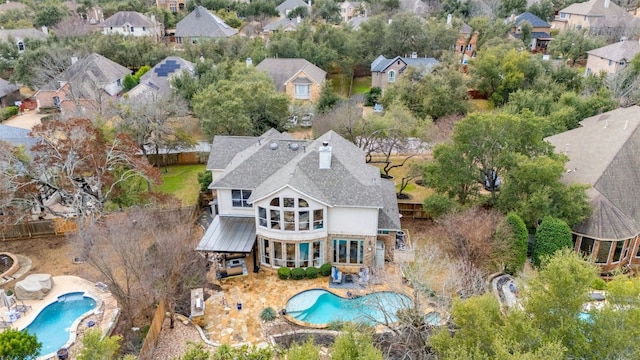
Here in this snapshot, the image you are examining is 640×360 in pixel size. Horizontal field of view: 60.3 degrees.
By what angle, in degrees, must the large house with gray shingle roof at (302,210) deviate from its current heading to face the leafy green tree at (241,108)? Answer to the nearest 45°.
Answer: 0° — it already faces it

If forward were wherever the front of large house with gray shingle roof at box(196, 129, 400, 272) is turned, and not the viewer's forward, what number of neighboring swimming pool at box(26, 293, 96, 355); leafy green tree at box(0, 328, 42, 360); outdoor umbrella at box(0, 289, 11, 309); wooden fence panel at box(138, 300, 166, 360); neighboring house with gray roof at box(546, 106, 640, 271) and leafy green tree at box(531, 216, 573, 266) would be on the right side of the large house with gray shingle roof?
2

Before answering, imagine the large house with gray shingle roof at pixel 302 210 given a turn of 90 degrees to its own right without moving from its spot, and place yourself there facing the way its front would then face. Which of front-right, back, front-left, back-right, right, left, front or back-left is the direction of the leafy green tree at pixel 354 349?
right

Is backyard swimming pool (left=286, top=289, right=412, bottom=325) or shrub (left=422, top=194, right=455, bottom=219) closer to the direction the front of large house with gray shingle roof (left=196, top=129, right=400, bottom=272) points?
the shrub

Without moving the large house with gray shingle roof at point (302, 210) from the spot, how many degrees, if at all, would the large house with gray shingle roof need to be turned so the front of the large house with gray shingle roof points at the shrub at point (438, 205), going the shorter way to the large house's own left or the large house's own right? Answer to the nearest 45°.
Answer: approximately 90° to the large house's own right

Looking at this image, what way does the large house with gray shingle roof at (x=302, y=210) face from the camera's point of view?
away from the camera

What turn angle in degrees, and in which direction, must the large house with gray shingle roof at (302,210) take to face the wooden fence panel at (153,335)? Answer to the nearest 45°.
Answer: approximately 135° to its left

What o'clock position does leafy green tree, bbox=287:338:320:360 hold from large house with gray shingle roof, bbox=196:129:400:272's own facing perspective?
The leafy green tree is roughly at 6 o'clock from the large house with gray shingle roof.

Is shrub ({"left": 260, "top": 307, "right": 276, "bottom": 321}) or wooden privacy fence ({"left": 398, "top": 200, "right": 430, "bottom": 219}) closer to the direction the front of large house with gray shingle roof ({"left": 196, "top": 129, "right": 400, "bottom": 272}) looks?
the wooden privacy fence

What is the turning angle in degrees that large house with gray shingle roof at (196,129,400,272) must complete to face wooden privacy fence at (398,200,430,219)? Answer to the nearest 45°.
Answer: approximately 45° to its right

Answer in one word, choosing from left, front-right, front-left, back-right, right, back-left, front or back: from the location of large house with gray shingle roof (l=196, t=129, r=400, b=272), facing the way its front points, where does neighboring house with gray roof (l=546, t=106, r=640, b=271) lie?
right
